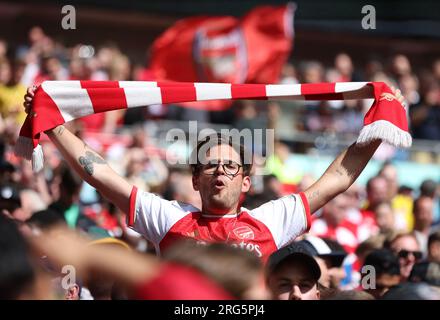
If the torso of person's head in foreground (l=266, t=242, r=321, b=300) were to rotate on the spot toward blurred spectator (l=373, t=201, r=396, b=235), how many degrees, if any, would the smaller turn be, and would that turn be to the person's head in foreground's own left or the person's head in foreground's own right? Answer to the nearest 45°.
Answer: approximately 180°

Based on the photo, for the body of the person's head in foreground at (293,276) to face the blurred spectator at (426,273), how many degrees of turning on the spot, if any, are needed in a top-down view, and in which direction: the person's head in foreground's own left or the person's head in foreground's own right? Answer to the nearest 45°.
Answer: approximately 135° to the person's head in foreground's own left

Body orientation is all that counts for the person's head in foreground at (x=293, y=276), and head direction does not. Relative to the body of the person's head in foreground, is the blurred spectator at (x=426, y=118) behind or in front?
behind

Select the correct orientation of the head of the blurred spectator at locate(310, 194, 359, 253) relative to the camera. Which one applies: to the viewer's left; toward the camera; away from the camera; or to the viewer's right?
toward the camera

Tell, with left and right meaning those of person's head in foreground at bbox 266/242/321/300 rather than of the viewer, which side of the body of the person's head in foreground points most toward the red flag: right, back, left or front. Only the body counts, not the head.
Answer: back

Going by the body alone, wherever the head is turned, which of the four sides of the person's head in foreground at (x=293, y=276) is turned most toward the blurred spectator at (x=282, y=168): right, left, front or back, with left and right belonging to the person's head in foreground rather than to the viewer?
back

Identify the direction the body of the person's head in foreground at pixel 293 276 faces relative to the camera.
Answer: toward the camera

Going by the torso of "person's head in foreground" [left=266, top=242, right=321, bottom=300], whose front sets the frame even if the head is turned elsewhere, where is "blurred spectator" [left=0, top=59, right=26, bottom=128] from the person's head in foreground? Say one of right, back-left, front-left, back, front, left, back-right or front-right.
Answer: back-right

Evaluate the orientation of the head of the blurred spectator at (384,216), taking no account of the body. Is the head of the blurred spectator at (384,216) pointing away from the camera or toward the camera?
toward the camera

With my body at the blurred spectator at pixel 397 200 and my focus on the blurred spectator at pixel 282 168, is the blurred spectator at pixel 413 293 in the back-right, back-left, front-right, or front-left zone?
back-left

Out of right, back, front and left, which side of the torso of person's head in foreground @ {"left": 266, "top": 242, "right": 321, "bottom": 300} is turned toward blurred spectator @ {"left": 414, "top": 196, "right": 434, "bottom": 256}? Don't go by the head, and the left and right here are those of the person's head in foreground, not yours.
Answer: back

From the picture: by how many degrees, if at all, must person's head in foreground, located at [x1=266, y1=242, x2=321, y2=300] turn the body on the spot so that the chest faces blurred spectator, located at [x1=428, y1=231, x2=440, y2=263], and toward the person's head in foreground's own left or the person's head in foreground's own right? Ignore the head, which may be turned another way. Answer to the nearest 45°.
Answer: approximately 135° to the person's head in foreground's own left

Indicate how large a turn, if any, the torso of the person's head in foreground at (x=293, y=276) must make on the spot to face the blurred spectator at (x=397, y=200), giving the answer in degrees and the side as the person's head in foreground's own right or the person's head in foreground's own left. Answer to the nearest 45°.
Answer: approximately 180°

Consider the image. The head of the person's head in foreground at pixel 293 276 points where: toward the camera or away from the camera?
toward the camera

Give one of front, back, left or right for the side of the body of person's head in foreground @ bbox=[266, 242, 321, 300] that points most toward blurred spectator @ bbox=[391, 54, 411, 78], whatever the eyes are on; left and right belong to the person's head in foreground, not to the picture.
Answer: back

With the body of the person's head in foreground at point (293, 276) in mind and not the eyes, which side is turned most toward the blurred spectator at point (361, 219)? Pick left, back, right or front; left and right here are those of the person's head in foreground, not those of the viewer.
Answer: back

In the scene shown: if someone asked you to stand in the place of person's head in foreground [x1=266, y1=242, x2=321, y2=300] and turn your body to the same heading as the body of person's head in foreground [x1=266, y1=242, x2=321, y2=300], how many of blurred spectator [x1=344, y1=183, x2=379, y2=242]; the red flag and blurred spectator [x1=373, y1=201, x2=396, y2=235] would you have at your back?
3

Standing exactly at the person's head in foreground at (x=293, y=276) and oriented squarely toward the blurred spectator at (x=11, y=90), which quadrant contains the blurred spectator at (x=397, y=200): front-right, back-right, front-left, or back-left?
front-right

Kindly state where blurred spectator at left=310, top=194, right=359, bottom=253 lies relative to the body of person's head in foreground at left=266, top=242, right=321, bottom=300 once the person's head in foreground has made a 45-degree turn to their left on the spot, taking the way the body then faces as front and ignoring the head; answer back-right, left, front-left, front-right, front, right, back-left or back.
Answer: back-left
